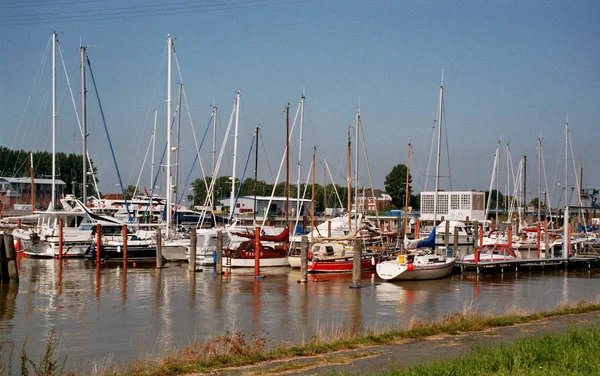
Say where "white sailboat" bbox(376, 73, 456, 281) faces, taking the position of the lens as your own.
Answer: facing away from the viewer and to the right of the viewer

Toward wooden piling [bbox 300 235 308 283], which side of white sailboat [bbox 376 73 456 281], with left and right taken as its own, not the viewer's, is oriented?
back

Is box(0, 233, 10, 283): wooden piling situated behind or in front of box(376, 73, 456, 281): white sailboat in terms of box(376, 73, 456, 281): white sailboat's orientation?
behind
